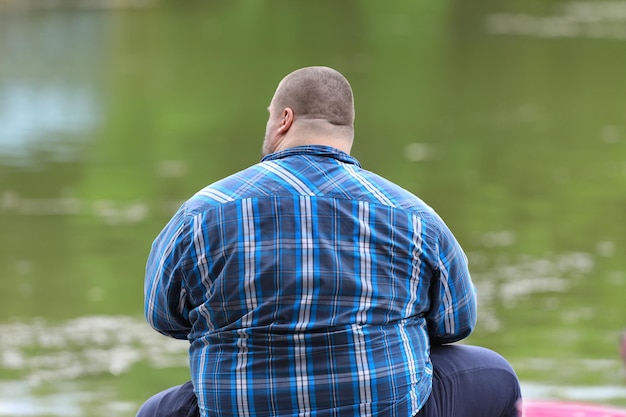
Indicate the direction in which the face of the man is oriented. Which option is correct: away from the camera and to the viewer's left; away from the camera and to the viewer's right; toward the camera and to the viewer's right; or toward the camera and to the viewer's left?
away from the camera and to the viewer's left

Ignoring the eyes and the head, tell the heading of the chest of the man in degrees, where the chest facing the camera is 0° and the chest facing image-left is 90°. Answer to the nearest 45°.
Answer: approximately 180°
